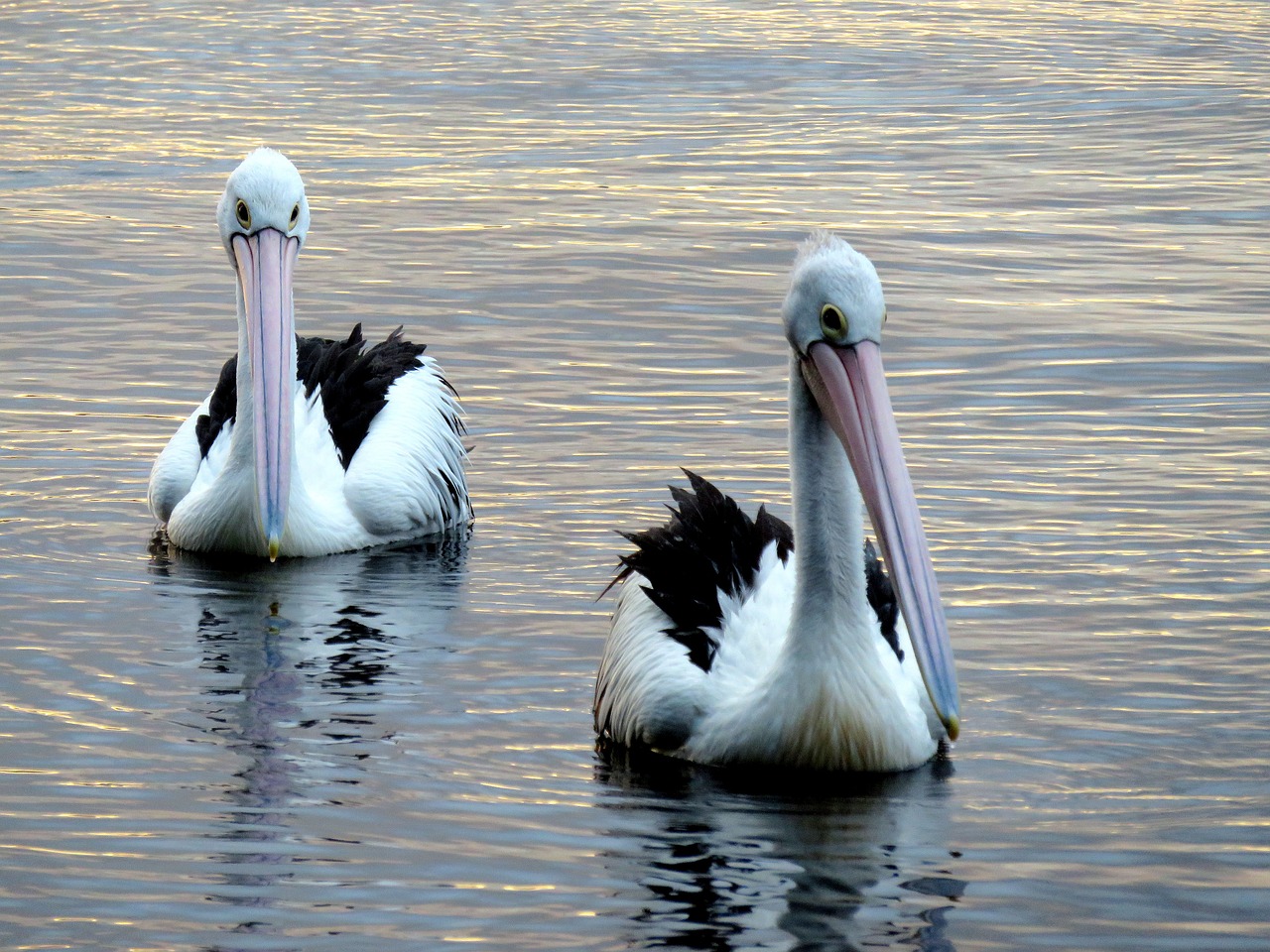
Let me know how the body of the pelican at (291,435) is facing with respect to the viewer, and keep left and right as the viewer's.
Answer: facing the viewer

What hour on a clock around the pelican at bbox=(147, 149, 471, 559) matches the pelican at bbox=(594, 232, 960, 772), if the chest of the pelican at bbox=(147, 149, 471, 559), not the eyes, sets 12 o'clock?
the pelican at bbox=(594, 232, 960, 772) is roughly at 11 o'clock from the pelican at bbox=(147, 149, 471, 559).

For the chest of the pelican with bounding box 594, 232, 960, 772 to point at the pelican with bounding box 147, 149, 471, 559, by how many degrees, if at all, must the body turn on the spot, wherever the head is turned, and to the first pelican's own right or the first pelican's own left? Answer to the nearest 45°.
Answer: approximately 180°

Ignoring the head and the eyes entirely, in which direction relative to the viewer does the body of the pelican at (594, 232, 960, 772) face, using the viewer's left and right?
facing the viewer and to the right of the viewer

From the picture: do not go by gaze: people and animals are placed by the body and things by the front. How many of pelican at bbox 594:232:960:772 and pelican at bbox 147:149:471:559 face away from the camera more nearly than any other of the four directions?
0
